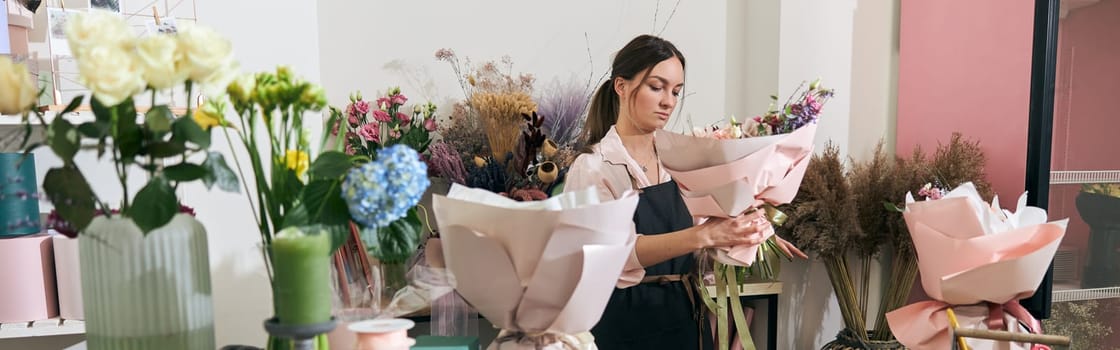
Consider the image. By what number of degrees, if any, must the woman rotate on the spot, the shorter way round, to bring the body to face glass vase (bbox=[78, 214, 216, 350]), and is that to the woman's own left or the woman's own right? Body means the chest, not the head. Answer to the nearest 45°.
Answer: approximately 90° to the woman's own right

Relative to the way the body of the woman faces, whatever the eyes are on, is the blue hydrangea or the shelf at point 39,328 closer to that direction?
the blue hydrangea

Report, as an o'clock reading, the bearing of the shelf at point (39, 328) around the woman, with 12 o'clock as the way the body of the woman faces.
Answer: The shelf is roughly at 4 o'clock from the woman.

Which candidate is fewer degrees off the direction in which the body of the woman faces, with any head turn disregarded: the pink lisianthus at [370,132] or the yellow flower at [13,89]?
the yellow flower

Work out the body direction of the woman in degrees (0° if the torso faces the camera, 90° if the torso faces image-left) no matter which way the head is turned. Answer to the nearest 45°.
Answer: approximately 315°

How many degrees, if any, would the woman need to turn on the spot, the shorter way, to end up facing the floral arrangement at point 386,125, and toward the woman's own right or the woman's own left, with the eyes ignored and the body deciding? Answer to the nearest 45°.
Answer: approximately 135° to the woman's own right

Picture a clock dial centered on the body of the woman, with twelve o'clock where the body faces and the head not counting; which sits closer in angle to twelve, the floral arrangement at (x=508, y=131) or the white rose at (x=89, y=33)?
the white rose

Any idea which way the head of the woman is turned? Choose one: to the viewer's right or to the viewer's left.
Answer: to the viewer's right

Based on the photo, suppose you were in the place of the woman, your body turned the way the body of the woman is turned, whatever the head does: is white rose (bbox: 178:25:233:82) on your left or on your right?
on your right

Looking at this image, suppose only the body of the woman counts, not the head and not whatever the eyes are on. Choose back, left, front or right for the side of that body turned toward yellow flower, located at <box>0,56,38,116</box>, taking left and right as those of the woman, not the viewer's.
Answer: right

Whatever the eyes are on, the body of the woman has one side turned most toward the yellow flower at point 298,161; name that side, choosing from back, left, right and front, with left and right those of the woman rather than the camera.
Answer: right
